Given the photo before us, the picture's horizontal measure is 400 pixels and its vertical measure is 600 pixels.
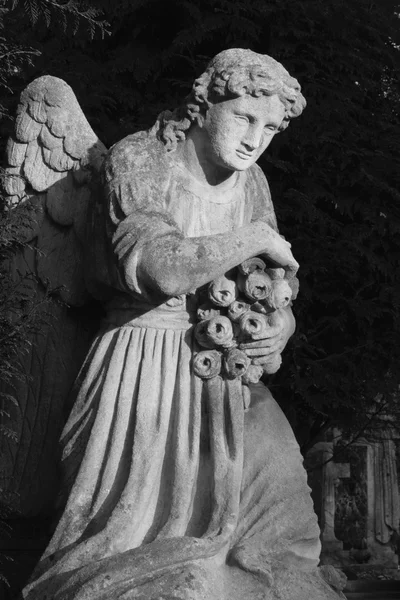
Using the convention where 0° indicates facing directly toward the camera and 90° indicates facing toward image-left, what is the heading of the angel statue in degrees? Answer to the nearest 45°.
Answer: approximately 315°
